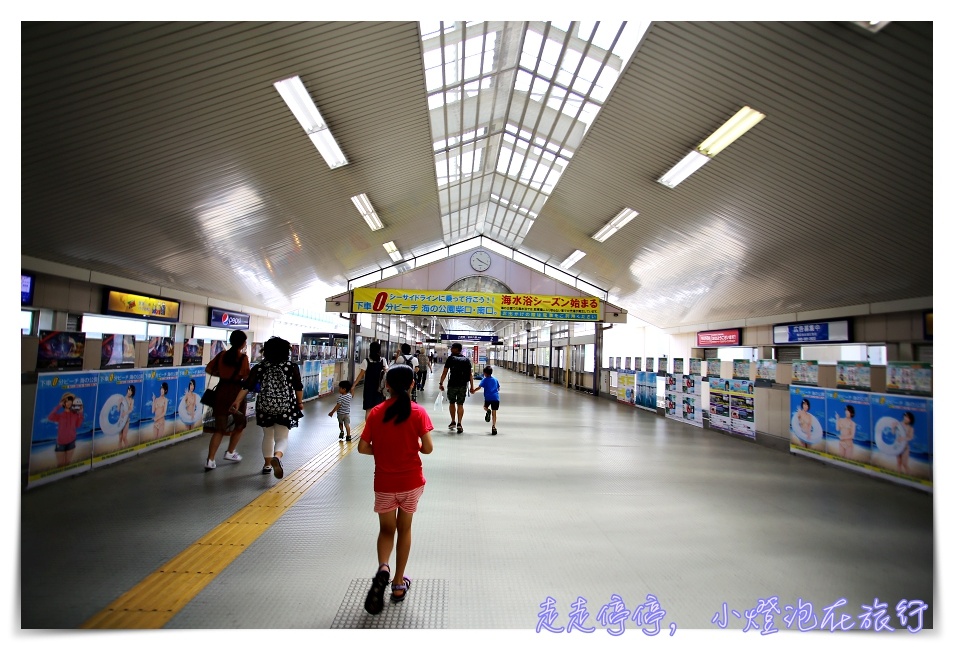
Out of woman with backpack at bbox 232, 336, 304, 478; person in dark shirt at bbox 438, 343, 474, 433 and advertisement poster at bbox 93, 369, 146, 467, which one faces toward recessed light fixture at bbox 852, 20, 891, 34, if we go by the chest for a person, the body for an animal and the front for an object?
the advertisement poster

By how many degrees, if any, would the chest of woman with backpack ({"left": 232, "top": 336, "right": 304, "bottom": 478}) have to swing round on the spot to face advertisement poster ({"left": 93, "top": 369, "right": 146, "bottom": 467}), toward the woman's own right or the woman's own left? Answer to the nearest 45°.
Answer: approximately 45° to the woman's own left

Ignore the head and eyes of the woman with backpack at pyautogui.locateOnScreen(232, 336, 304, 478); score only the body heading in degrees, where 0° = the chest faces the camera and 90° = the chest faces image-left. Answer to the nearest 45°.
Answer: approximately 180°

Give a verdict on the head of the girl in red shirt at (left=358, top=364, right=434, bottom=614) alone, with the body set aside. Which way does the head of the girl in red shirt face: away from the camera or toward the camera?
away from the camera

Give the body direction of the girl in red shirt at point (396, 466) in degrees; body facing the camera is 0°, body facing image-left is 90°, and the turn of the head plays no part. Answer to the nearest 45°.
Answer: approximately 180°

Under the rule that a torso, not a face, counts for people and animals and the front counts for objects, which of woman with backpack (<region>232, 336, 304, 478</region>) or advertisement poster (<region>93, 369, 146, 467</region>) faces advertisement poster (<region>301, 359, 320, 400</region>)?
the woman with backpack

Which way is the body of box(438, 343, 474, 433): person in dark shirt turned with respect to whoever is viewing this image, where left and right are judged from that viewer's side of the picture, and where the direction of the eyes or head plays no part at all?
facing away from the viewer

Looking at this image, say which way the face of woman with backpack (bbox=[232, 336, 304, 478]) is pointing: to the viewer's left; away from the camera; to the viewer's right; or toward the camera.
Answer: away from the camera

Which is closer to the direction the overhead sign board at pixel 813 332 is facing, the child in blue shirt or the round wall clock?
the child in blue shirt

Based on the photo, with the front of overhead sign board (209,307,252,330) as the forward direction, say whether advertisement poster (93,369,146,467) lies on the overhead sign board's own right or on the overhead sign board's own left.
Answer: on the overhead sign board's own right

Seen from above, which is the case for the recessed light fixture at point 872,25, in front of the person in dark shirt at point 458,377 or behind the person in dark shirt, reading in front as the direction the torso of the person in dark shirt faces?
behind

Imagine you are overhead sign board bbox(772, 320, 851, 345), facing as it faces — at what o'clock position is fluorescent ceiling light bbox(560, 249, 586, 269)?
The fluorescent ceiling light is roughly at 2 o'clock from the overhead sign board.

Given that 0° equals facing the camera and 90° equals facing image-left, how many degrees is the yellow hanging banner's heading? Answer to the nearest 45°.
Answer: approximately 0°
